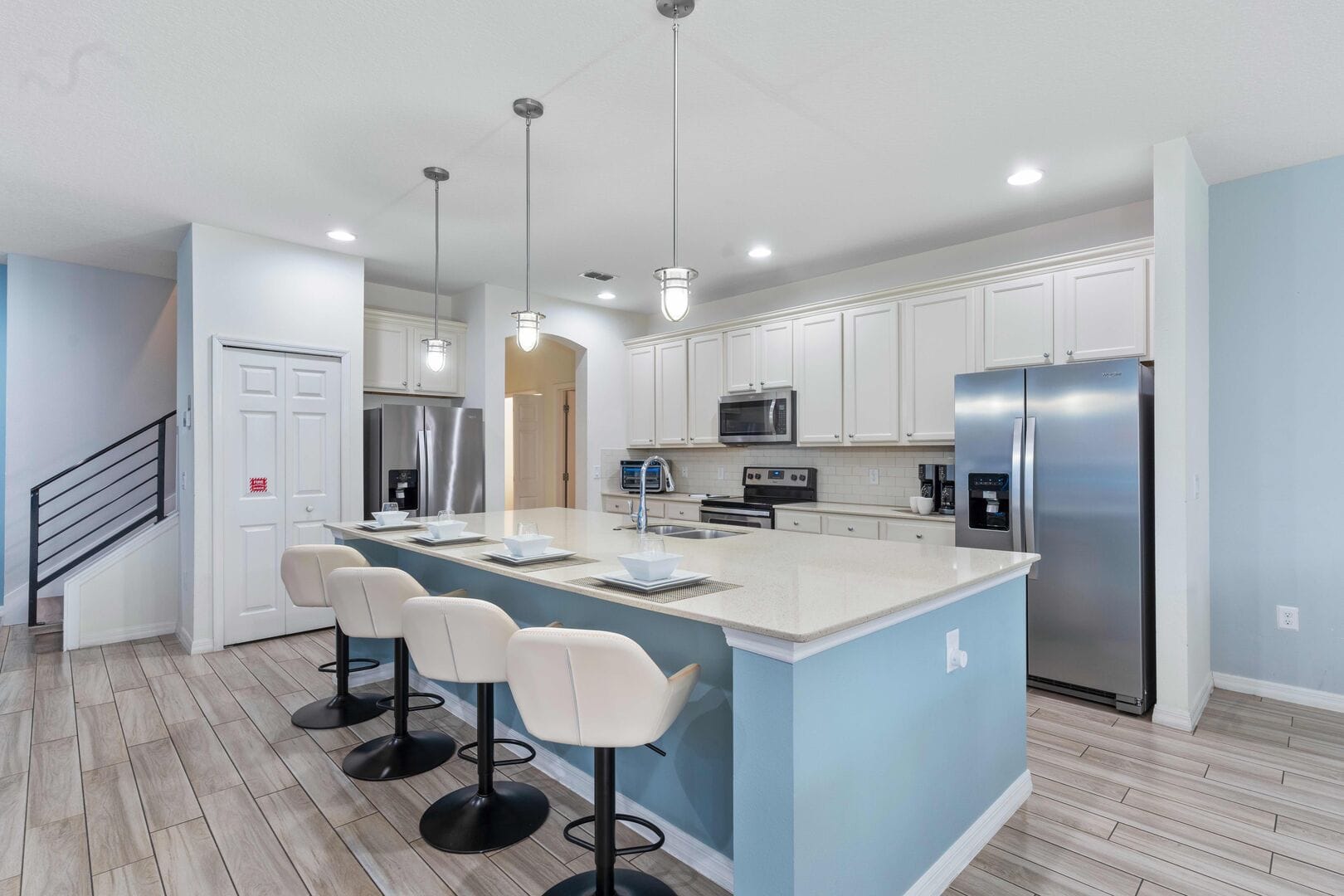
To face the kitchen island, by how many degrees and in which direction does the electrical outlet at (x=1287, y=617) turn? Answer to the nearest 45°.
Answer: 0° — it already faces it

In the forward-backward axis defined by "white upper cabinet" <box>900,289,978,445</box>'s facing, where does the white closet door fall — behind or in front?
in front

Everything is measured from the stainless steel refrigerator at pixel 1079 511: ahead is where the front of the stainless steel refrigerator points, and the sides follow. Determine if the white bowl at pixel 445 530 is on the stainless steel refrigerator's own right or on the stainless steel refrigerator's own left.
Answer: on the stainless steel refrigerator's own right

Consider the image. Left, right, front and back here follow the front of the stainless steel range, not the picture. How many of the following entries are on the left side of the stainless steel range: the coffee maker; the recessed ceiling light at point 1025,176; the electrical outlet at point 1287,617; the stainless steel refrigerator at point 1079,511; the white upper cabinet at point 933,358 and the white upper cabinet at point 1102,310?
6

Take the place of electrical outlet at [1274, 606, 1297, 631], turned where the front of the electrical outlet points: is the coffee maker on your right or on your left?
on your right

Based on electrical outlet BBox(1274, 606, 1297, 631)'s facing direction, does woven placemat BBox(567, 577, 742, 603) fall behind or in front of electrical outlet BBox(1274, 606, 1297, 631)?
in front

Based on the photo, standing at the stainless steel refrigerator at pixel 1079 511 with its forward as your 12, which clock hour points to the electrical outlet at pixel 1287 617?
The electrical outlet is roughly at 8 o'clock from the stainless steel refrigerator.

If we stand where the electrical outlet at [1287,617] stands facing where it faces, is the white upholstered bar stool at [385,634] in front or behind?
in front

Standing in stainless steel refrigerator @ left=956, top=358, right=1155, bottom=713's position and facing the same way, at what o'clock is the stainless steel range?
The stainless steel range is roughly at 4 o'clock from the stainless steel refrigerator.

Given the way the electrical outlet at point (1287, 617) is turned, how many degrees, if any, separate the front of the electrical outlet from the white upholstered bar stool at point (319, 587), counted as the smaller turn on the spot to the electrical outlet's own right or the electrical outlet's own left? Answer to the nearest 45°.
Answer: approximately 45° to the electrical outlet's own right

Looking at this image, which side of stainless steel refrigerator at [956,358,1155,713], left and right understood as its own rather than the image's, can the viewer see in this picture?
front

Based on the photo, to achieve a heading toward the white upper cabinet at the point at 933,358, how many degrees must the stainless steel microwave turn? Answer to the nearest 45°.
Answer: approximately 90° to its left

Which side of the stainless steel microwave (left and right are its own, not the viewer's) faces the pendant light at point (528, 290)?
front
